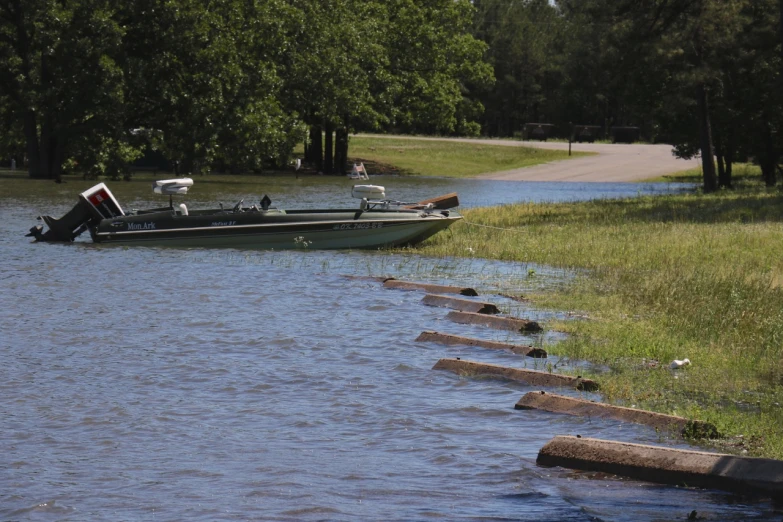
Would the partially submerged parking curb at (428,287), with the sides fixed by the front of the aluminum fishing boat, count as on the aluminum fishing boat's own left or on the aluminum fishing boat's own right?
on the aluminum fishing boat's own right

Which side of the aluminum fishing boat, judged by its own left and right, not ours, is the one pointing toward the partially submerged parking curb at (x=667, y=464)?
right

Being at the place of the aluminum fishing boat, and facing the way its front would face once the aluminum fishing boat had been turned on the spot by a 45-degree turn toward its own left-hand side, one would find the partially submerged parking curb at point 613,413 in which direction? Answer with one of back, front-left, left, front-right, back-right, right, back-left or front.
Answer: back-right

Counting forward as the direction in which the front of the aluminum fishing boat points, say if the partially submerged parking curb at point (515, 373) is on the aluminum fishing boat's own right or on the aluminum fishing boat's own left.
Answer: on the aluminum fishing boat's own right

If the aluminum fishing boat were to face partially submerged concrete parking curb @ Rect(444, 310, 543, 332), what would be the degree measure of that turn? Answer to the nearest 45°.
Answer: approximately 90° to its right

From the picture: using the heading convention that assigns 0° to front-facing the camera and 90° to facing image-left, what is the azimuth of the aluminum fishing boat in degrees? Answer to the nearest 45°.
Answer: approximately 270°

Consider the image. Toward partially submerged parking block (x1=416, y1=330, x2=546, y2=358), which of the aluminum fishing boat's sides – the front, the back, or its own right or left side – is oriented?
right
